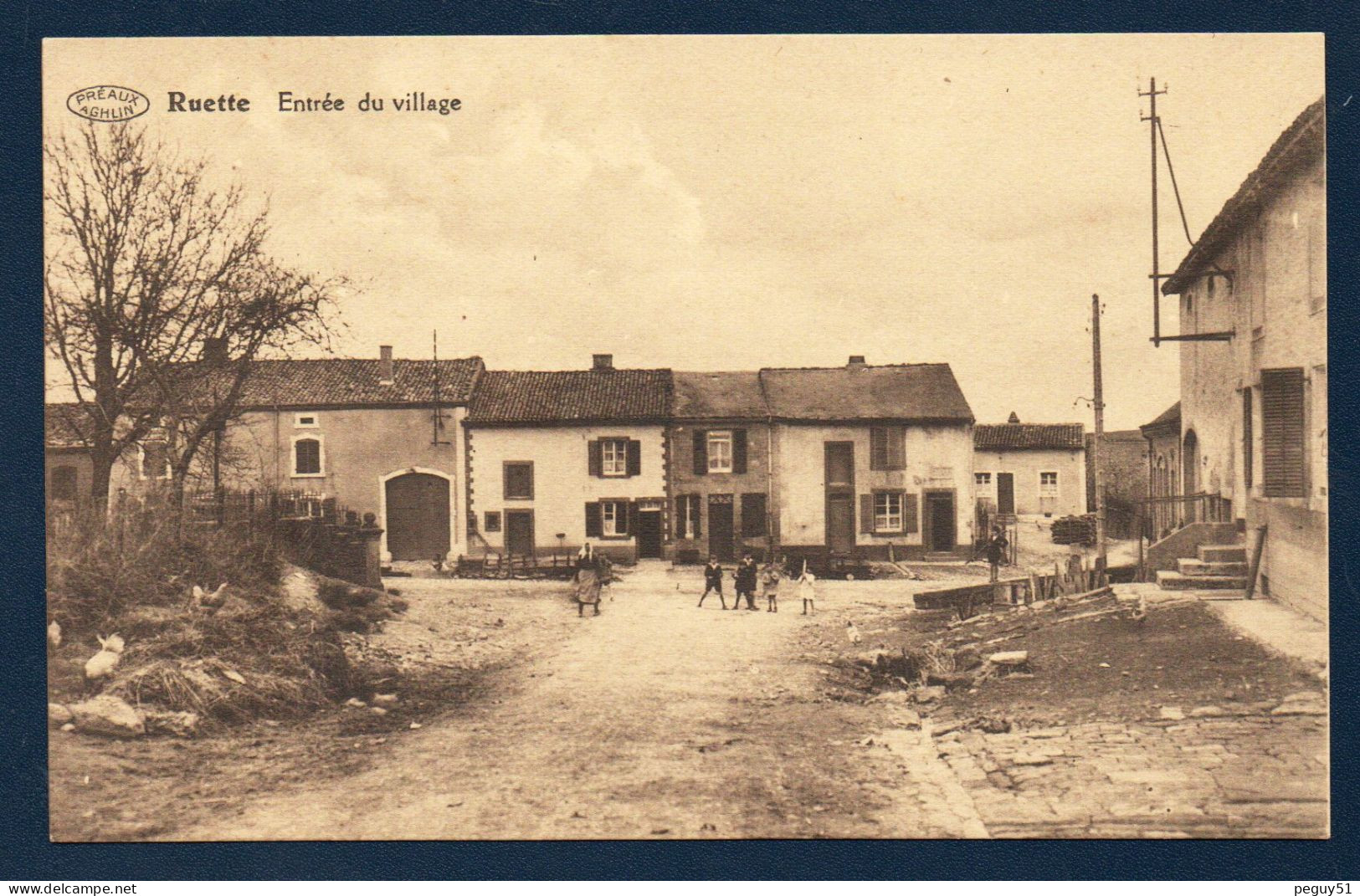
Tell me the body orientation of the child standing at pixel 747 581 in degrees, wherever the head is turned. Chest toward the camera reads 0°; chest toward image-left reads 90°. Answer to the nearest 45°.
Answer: approximately 0°

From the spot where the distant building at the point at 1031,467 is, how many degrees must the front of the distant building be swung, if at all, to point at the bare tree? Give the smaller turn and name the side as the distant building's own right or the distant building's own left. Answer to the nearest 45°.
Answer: approximately 45° to the distant building's own right

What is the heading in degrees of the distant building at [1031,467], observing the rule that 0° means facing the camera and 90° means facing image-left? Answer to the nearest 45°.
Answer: approximately 0°

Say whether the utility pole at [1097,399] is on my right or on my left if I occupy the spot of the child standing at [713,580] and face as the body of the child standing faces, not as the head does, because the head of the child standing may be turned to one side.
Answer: on my left
